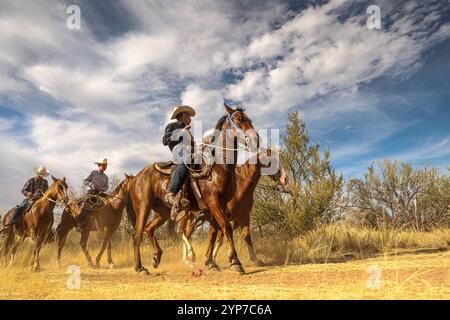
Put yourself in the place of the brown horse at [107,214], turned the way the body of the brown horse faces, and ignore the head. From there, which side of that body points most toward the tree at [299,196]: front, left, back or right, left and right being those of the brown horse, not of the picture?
front

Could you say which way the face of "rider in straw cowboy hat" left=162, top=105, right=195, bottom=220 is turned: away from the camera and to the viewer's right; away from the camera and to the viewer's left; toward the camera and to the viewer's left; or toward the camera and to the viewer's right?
toward the camera and to the viewer's right

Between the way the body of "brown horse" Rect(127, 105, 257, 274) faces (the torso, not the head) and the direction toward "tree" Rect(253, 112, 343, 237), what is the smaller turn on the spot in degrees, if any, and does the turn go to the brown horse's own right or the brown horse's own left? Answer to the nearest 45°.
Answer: approximately 45° to the brown horse's own left

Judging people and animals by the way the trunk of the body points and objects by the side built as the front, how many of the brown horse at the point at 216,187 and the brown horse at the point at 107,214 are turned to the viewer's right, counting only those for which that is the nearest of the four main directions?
2

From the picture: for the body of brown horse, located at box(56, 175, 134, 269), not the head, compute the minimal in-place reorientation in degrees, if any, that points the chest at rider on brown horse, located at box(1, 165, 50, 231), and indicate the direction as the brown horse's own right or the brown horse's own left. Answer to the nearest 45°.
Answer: approximately 180°

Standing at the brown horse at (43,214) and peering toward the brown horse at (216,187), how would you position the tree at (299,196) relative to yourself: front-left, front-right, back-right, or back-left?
front-left

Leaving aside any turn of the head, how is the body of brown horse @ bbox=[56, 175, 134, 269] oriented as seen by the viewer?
to the viewer's right

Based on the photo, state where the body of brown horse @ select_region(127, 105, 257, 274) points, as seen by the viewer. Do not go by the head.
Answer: to the viewer's right
